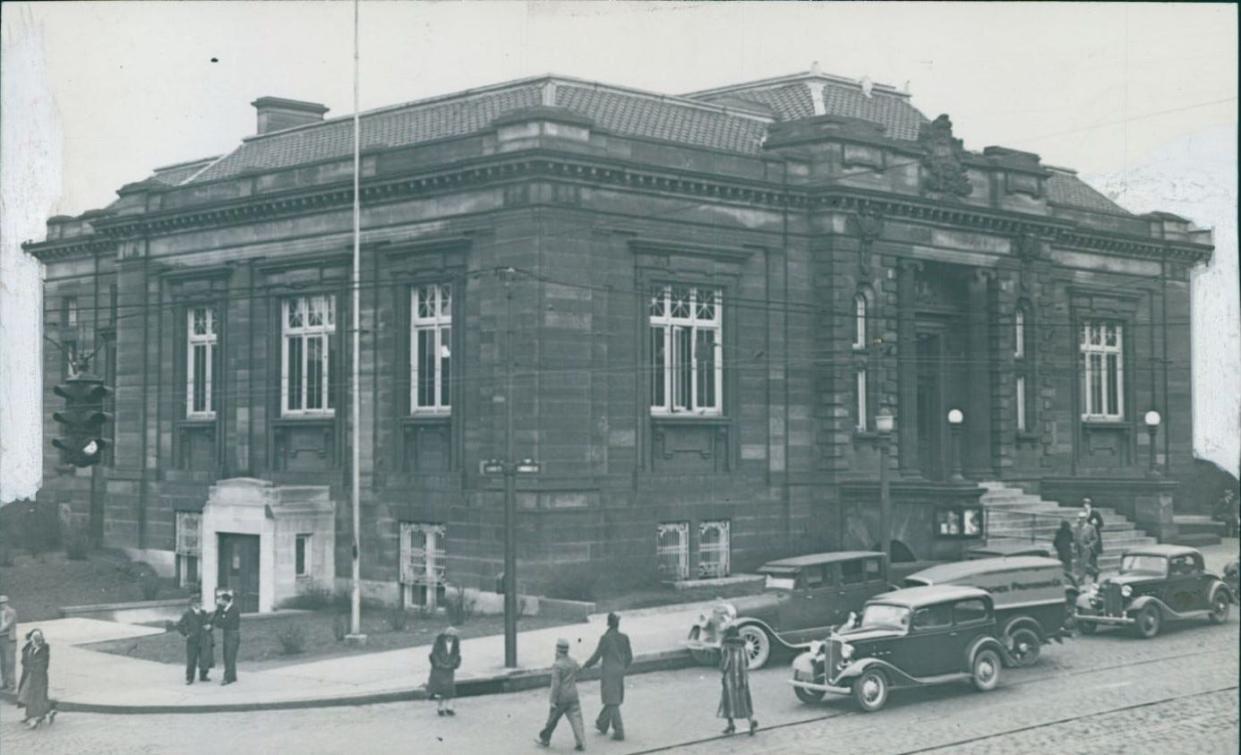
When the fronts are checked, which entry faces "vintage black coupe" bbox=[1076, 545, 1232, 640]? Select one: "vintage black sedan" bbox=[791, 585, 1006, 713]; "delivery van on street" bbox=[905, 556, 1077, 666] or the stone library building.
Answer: the stone library building

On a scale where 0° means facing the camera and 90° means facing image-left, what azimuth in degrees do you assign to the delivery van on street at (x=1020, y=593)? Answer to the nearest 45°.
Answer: approximately 45°

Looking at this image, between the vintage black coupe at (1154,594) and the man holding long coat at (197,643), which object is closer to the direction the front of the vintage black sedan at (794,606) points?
the man holding long coat

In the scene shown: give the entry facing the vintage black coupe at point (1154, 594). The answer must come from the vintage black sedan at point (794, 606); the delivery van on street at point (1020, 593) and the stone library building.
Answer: the stone library building

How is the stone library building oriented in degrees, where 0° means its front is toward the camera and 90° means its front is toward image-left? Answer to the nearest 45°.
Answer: approximately 315°

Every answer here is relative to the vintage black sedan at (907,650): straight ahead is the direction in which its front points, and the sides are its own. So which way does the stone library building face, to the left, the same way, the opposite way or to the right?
to the left

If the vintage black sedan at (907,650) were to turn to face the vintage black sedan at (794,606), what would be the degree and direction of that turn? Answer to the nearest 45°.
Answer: approximately 90° to its right

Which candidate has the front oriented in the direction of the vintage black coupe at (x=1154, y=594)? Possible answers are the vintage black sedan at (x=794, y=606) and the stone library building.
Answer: the stone library building
